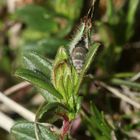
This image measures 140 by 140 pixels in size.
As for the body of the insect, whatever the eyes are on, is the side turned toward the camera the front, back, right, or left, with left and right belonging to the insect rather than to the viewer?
back
